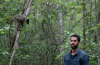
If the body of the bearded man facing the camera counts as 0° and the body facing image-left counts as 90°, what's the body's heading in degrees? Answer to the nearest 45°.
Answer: approximately 45°
